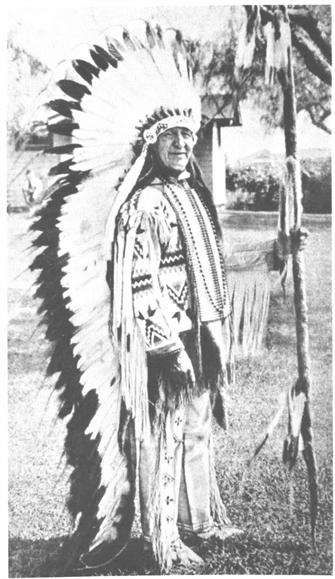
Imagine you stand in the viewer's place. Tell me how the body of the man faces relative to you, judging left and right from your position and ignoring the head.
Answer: facing the viewer and to the right of the viewer
